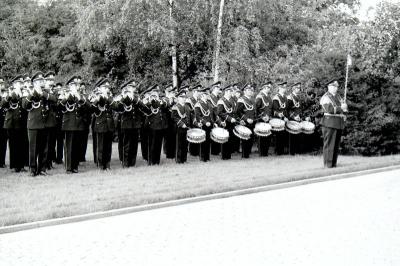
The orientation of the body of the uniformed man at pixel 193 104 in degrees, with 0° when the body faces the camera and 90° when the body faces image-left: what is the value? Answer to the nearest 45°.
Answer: approximately 315°

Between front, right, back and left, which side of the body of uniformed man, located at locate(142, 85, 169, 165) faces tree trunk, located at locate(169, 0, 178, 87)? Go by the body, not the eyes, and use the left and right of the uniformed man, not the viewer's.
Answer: back

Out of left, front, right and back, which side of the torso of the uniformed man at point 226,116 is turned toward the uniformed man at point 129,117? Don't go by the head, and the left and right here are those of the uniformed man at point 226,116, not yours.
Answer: right

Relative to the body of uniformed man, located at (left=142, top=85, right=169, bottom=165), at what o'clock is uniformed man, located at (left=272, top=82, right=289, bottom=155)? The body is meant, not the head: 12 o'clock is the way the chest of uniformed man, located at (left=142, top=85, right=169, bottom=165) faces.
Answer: uniformed man, located at (left=272, top=82, right=289, bottom=155) is roughly at 8 o'clock from uniformed man, located at (left=142, top=85, right=169, bottom=165).

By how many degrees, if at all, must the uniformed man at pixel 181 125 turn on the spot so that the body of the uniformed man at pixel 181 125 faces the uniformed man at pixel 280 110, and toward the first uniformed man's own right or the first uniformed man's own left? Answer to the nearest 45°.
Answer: approximately 90° to the first uniformed man's own left

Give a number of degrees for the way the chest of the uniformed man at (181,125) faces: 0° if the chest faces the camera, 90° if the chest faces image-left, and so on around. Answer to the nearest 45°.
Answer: approximately 315°

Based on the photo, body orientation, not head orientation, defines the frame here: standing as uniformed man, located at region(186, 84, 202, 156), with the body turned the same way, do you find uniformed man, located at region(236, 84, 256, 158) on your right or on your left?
on your left
